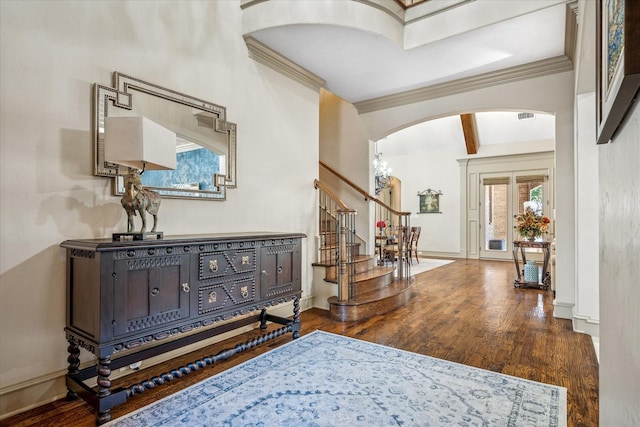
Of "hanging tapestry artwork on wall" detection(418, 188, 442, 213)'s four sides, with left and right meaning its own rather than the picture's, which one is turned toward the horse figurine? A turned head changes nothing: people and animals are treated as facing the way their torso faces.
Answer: front

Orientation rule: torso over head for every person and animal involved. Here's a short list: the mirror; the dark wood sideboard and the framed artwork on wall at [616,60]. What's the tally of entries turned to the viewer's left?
1

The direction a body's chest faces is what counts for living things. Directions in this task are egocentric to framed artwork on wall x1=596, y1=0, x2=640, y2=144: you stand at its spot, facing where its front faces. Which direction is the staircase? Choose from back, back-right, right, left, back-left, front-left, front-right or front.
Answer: front-right

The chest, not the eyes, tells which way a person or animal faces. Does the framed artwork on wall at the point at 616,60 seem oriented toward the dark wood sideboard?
yes

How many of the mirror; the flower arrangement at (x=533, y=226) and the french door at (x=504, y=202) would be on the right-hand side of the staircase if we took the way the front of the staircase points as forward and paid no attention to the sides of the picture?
1

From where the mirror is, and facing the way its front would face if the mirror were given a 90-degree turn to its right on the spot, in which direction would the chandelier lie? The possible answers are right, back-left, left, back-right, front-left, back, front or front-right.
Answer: back

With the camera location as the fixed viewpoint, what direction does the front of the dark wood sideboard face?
facing the viewer and to the right of the viewer

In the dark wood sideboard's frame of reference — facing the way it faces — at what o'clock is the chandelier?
The chandelier is roughly at 9 o'clock from the dark wood sideboard.

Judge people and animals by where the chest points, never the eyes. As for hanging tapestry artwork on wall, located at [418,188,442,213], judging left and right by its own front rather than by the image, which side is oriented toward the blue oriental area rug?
front

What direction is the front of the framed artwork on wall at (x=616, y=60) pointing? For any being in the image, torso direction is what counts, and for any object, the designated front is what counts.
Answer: to the viewer's left

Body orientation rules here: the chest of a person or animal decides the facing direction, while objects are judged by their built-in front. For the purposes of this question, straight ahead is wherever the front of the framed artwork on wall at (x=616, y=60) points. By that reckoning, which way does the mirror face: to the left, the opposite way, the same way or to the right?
the opposite way

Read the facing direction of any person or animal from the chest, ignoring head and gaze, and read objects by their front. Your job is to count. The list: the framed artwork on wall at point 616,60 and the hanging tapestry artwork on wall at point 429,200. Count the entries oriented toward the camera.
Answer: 1

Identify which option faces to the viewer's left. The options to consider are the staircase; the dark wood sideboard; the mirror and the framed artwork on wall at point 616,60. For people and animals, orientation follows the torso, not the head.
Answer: the framed artwork on wall

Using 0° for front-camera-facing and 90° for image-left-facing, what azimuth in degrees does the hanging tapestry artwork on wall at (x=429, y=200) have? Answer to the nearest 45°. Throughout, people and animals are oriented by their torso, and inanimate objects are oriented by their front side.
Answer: approximately 0°
